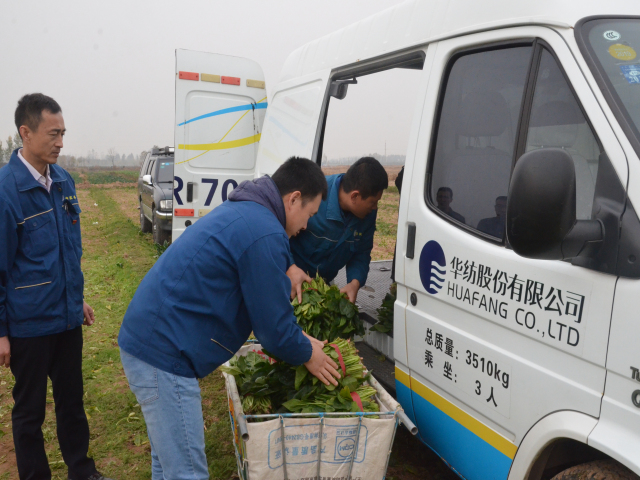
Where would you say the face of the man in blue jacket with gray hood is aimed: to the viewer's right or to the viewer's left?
to the viewer's right

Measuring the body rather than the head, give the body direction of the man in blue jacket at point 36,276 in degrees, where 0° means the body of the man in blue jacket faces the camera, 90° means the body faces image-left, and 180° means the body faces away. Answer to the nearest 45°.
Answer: approximately 315°

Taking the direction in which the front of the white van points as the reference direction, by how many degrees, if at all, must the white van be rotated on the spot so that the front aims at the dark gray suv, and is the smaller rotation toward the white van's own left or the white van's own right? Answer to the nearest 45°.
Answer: approximately 180°

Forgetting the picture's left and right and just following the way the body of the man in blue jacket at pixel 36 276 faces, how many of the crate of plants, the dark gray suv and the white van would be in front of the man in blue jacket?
2

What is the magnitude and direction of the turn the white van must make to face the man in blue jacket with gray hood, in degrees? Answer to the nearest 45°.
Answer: approximately 135° to its right

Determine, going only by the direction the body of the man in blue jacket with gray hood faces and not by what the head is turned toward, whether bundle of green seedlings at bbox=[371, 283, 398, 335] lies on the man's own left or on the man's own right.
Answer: on the man's own left

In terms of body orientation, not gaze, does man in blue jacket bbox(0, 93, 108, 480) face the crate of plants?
yes

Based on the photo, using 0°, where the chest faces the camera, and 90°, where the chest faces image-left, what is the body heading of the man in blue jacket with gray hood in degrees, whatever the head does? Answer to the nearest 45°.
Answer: approximately 270°

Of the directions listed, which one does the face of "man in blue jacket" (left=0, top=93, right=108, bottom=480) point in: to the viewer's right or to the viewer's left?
to the viewer's right
